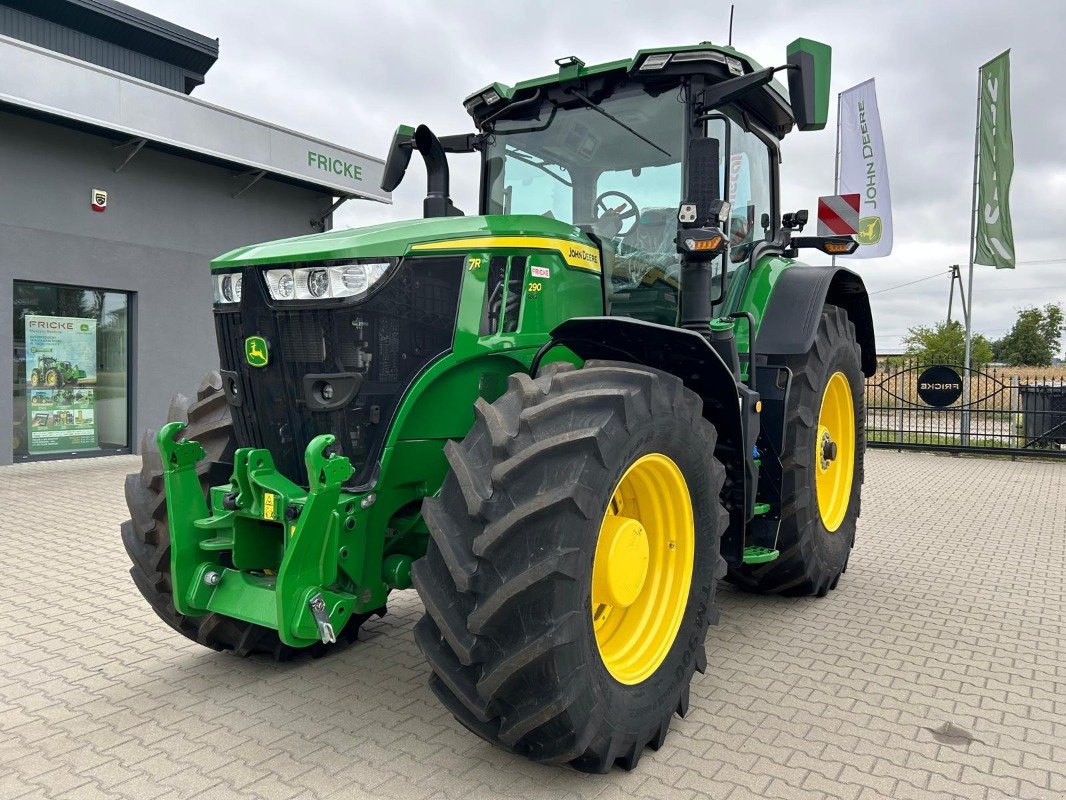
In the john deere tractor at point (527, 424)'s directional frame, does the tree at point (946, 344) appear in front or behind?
behind

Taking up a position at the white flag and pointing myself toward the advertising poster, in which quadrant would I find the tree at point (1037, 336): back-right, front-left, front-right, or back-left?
back-right

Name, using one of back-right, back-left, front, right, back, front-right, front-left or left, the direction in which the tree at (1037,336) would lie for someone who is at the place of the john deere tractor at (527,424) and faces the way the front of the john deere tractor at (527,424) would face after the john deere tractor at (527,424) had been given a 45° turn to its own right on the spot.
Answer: back-right

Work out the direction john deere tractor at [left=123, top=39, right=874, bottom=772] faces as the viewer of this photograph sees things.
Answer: facing the viewer and to the left of the viewer

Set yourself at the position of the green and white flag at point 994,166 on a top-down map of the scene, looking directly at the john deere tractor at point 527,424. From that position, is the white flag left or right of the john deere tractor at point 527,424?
right

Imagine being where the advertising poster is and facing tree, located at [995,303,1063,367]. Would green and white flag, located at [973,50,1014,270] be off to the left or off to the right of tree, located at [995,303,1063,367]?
right

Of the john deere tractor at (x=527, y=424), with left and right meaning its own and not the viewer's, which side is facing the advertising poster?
right

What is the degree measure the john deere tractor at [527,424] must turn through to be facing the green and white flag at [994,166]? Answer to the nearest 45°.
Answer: approximately 180°

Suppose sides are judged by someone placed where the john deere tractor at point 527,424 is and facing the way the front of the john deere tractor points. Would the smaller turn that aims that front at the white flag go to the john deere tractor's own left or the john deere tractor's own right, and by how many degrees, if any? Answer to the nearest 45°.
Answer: approximately 180°
